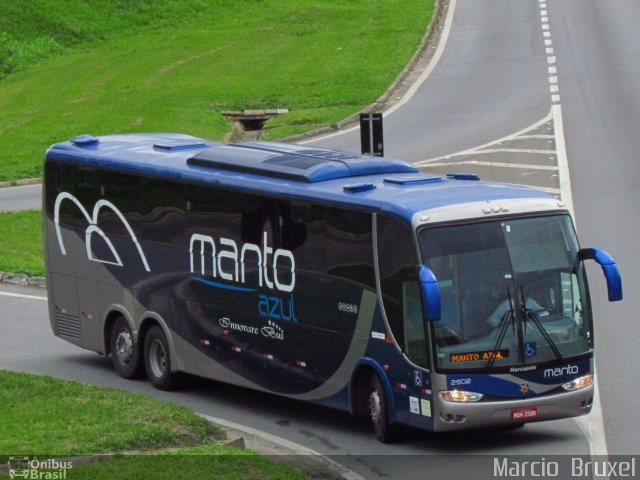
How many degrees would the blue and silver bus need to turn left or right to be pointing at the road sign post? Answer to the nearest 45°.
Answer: approximately 135° to its left

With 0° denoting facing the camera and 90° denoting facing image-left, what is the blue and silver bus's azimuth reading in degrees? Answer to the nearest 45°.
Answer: approximately 315°

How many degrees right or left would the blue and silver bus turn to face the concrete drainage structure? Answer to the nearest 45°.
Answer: approximately 135° to its left
